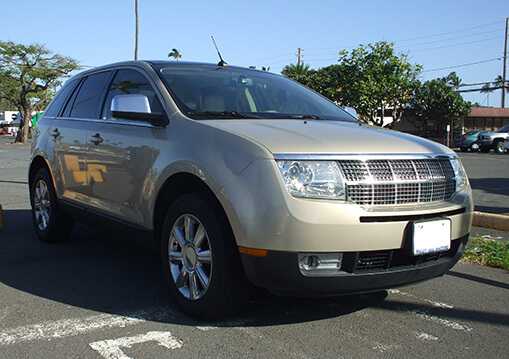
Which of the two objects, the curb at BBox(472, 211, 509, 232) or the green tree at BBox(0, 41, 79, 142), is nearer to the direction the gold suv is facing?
the curb

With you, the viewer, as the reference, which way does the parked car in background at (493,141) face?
facing the viewer and to the left of the viewer

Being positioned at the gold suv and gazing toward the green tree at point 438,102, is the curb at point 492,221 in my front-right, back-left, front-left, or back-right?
front-right

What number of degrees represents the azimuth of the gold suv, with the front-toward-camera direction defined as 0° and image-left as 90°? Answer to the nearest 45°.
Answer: approximately 315°

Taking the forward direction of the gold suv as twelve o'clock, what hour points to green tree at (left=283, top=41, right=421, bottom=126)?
The green tree is roughly at 8 o'clock from the gold suv.

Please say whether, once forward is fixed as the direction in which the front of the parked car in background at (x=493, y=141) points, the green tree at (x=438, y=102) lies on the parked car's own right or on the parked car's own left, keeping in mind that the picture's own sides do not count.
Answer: on the parked car's own right

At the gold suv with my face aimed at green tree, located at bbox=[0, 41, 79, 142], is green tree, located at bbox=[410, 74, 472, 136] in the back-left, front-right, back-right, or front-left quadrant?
front-right

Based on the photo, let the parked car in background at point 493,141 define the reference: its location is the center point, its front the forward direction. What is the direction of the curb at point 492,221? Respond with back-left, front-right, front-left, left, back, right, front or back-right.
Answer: front-left

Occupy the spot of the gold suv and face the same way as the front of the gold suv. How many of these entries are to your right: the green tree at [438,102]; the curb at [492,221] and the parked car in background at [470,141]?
0

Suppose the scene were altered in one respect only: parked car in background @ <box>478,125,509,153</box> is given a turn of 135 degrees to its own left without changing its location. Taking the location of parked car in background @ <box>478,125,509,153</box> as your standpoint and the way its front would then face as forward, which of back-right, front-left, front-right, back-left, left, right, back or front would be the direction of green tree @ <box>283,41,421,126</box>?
back

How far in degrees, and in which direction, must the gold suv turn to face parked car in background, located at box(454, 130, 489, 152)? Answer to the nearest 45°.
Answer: approximately 90° to its left

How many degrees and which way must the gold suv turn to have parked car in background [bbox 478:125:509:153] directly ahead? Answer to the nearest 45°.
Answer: approximately 90° to its left

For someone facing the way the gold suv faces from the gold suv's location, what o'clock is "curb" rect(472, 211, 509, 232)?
The curb is roughly at 9 o'clock from the gold suv.

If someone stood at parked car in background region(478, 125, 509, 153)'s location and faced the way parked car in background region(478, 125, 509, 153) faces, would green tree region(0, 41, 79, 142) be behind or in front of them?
in front

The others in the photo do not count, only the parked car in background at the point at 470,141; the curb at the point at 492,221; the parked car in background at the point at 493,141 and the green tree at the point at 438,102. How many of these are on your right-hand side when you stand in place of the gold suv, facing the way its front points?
0
